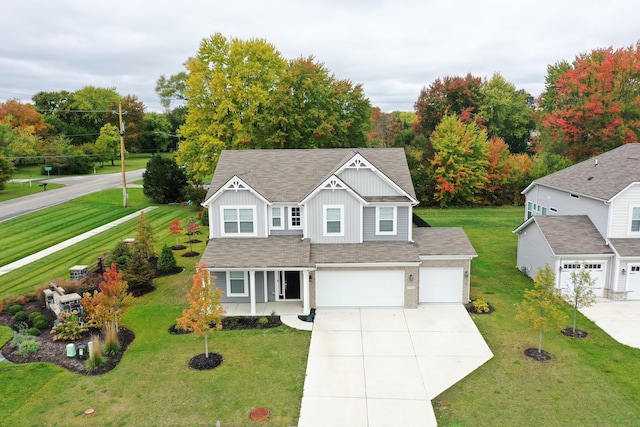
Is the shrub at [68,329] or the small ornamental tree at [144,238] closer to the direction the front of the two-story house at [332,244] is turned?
the shrub

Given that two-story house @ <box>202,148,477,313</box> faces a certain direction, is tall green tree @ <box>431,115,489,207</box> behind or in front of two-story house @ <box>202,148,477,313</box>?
behind

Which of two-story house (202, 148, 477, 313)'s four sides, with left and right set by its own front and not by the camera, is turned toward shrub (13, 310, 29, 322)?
right

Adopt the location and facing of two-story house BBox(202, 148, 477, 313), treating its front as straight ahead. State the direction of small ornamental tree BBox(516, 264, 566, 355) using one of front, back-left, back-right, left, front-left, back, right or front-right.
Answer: front-left

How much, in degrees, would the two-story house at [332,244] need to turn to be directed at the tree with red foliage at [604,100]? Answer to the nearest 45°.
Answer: approximately 135° to its left

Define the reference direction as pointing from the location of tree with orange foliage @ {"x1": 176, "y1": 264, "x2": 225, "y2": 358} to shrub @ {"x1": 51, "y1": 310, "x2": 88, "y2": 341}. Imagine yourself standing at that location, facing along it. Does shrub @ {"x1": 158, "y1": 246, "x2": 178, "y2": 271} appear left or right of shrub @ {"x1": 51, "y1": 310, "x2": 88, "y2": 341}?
right

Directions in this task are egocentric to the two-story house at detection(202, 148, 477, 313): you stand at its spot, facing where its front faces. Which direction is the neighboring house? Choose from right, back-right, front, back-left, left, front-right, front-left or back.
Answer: left

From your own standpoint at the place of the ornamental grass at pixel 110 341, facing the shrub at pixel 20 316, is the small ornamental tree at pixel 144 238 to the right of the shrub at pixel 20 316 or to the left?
right

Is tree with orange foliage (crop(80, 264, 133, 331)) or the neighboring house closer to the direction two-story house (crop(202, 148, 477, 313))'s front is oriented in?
the tree with orange foliage

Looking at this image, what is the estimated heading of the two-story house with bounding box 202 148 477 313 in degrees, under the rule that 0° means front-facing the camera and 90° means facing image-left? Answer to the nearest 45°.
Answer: approximately 0°

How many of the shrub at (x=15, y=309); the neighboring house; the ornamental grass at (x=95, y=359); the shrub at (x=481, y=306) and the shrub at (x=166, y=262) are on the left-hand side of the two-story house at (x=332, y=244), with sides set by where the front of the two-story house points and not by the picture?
2
